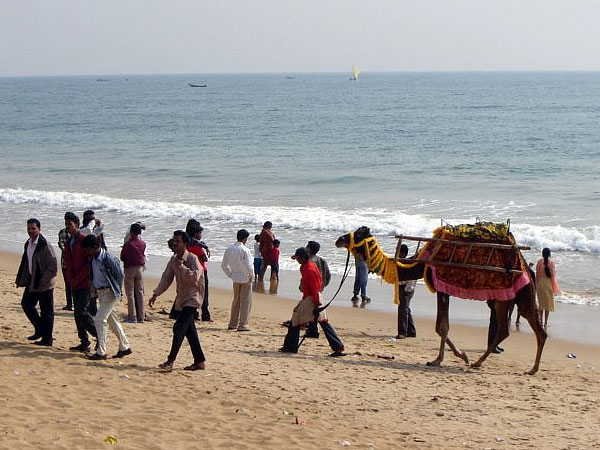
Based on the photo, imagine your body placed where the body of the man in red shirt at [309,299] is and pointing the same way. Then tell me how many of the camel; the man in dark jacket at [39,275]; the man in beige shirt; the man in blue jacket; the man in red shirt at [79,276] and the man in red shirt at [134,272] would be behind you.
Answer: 1

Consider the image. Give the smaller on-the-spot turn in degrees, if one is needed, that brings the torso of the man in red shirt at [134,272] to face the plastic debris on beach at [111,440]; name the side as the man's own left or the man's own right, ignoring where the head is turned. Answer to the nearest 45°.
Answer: approximately 180°

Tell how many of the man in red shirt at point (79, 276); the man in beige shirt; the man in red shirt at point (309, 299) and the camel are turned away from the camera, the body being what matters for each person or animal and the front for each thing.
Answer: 0

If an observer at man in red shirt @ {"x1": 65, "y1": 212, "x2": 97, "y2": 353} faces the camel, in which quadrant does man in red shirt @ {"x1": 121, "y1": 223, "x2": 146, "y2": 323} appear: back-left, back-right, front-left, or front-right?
front-left

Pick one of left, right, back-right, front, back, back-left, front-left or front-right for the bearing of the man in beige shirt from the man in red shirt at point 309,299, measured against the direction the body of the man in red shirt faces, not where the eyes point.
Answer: front-left

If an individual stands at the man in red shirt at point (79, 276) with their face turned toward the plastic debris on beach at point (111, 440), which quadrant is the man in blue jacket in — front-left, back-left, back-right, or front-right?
front-left

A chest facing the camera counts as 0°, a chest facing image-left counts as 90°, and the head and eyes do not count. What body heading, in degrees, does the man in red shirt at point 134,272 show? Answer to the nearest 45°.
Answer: approximately 180°

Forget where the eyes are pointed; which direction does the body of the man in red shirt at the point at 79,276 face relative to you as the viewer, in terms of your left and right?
facing the viewer and to the left of the viewer

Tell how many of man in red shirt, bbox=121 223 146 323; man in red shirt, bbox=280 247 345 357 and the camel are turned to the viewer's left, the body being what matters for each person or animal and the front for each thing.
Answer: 2

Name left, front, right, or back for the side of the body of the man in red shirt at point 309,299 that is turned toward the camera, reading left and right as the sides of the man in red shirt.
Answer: left

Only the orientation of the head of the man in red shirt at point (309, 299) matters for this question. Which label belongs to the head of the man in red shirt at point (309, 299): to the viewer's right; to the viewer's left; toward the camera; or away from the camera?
to the viewer's left

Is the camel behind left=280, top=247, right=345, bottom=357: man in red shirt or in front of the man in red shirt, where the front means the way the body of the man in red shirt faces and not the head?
behind

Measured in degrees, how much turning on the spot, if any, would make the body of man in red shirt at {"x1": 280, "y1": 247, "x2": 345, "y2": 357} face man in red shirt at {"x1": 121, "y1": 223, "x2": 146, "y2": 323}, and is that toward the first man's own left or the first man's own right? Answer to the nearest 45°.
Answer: approximately 45° to the first man's own right

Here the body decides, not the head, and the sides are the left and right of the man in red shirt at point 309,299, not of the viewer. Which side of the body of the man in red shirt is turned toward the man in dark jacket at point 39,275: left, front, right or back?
front

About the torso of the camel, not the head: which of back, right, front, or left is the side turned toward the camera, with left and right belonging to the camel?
left
